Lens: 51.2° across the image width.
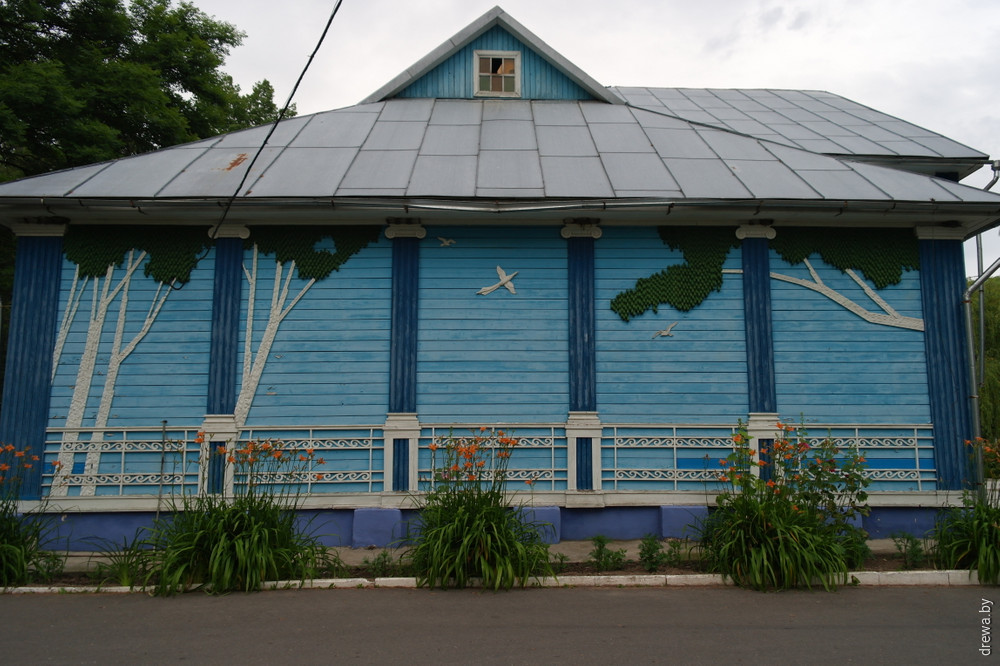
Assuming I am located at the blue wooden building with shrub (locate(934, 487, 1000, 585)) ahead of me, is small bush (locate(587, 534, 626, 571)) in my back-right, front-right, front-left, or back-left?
front-right

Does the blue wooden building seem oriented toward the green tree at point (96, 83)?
no

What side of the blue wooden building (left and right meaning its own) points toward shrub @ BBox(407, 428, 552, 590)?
front

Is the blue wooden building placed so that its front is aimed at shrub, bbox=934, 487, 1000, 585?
no

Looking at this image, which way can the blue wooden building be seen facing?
toward the camera

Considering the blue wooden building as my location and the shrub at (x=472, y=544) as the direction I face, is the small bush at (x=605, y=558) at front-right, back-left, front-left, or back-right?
front-left

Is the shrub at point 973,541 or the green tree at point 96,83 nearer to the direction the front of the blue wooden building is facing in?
the shrub

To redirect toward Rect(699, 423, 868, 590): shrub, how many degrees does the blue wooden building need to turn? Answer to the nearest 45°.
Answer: approximately 45° to its left
